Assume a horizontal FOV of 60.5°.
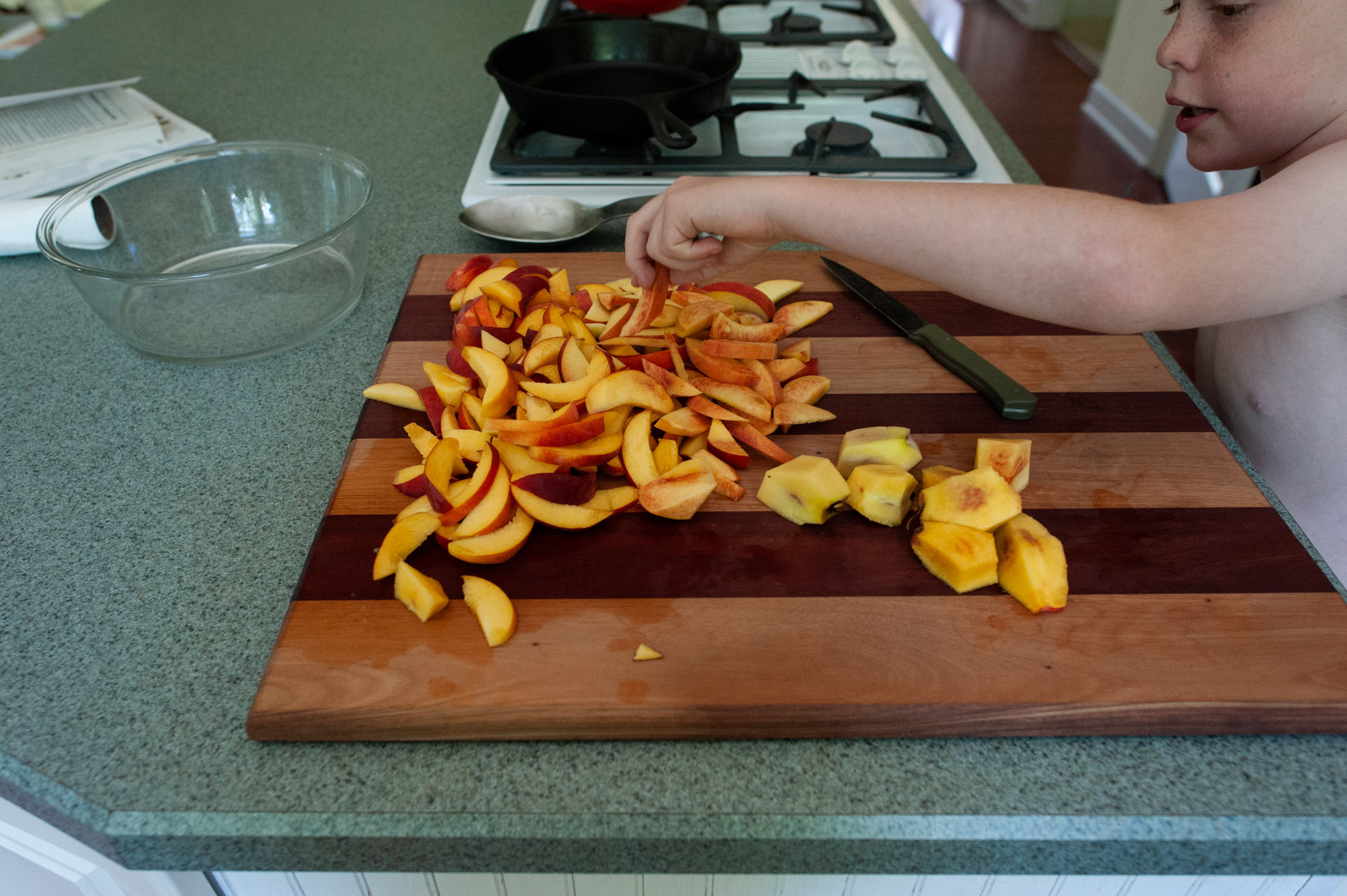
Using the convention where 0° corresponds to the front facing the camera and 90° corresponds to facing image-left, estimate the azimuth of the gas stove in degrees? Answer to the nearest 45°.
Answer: approximately 270°

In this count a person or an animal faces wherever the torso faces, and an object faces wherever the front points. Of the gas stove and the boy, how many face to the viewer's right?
1

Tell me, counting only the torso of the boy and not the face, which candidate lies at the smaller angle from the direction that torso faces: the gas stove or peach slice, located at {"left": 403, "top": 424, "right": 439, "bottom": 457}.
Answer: the peach slice

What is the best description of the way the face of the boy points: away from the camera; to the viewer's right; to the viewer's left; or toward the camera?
to the viewer's left

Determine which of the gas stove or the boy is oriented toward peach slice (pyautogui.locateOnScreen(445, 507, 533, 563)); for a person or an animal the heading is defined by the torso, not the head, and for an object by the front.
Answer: the boy

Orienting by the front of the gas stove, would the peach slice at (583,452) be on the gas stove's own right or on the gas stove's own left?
on the gas stove's own right

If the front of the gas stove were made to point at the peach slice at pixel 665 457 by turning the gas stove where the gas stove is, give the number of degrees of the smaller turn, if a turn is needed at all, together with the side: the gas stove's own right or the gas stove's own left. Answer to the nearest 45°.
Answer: approximately 90° to the gas stove's own right
